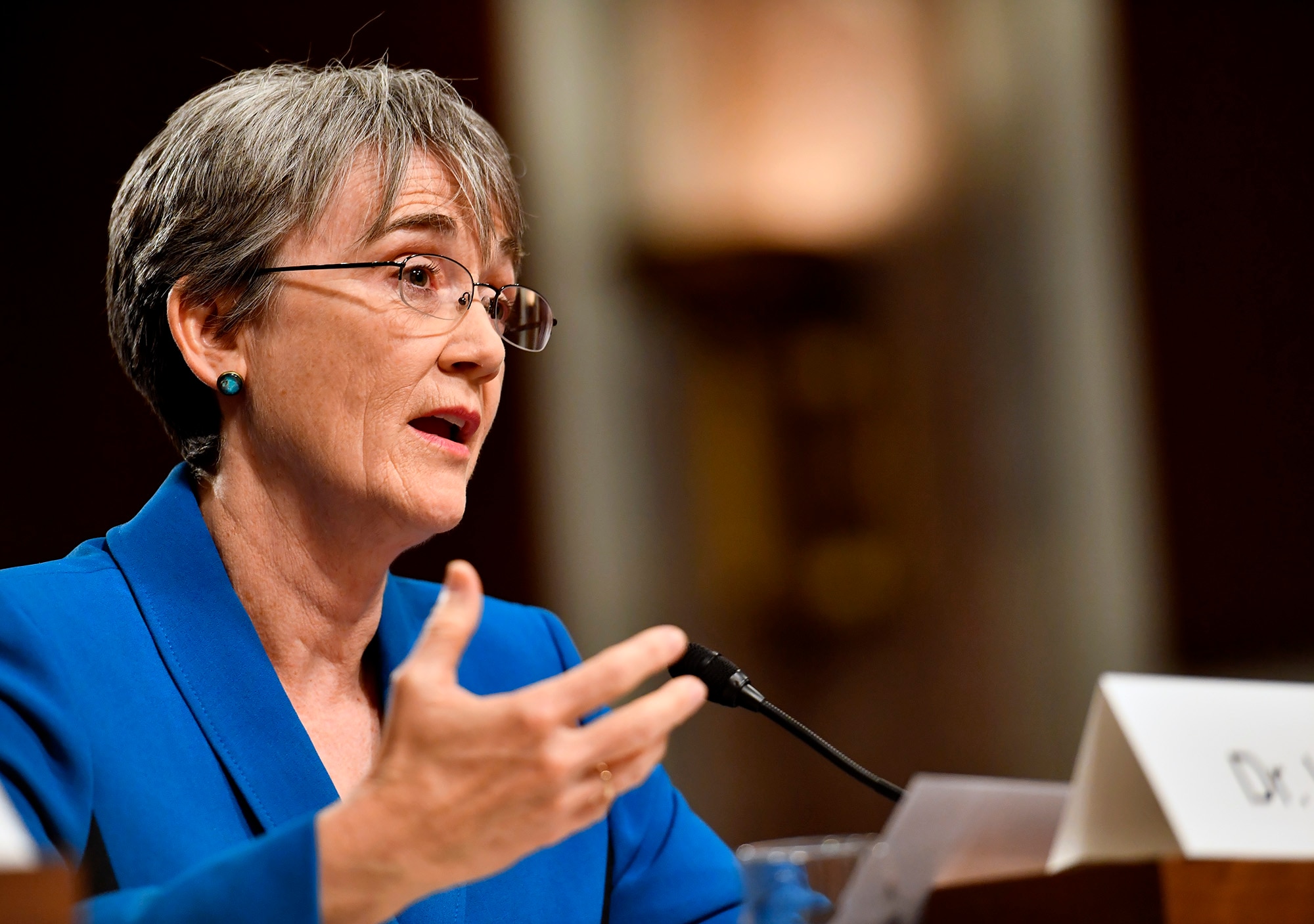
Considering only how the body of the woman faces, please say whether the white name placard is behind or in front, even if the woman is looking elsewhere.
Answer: in front

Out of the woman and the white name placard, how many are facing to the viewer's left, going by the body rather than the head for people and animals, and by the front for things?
0

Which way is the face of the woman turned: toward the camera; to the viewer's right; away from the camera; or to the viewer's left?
to the viewer's right

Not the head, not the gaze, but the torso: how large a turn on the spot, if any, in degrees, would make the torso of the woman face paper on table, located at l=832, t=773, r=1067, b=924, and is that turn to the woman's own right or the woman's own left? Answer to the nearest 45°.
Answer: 0° — they already face it

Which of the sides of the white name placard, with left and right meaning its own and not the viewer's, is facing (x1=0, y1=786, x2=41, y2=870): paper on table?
right

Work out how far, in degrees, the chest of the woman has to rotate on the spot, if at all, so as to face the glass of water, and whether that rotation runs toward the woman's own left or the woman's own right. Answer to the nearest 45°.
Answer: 0° — they already face it

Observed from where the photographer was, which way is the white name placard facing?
facing the viewer and to the right of the viewer
